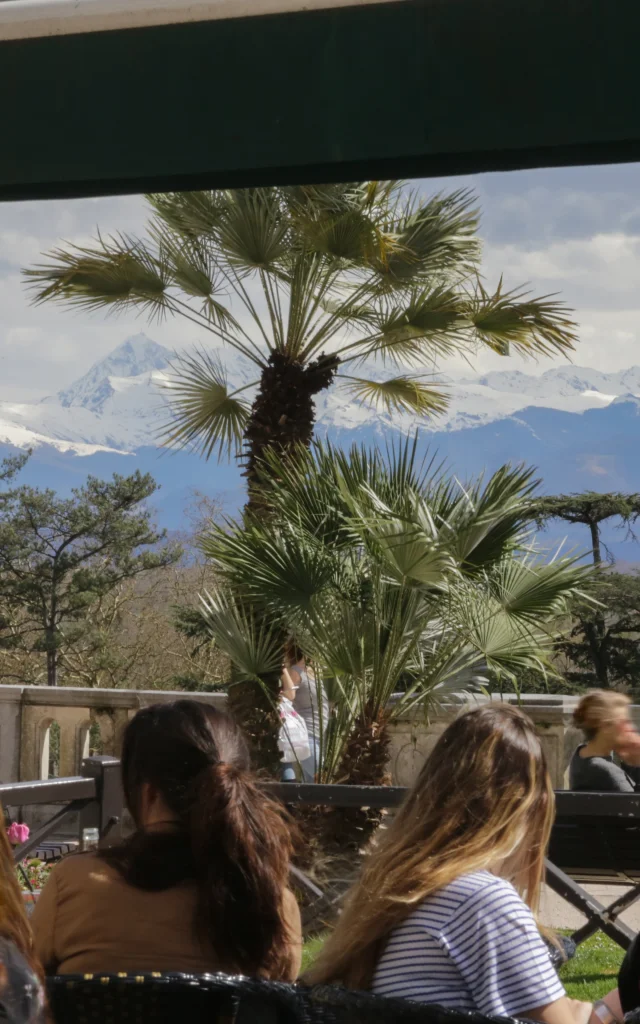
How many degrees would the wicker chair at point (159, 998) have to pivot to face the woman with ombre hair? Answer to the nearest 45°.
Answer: approximately 45° to its right

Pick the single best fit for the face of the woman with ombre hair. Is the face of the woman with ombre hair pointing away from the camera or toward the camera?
away from the camera

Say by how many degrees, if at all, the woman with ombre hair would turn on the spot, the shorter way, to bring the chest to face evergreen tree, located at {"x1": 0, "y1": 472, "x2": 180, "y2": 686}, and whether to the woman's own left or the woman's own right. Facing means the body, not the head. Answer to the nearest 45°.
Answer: approximately 45° to the woman's own left

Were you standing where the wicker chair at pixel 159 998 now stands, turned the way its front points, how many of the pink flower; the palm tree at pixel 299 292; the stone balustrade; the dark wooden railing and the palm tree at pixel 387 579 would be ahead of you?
5

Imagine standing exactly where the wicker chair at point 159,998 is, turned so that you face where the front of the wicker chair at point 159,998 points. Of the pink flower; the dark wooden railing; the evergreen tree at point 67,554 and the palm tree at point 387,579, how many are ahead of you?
4

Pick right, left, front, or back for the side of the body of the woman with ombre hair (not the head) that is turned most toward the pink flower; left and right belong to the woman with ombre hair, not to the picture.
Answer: left

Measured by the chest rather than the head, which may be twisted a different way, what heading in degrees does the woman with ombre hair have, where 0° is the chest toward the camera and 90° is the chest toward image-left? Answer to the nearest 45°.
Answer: approximately 225°

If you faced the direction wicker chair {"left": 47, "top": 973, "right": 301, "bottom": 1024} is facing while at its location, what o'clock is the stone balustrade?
The stone balustrade is roughly at 12 o'clock from the wicker chair.

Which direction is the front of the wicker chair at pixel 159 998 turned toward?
away from the camera

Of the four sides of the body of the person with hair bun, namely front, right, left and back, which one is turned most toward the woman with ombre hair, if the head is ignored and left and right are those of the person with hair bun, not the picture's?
right
